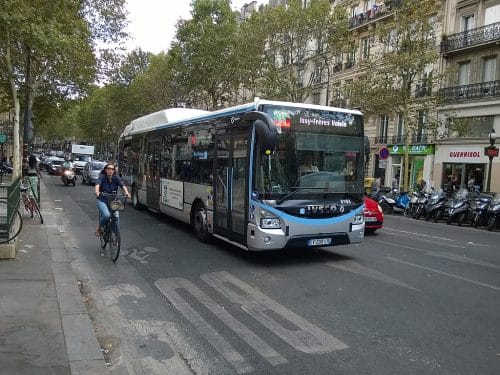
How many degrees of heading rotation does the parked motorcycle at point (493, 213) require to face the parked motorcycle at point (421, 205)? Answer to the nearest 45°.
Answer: approximately 90° to its right

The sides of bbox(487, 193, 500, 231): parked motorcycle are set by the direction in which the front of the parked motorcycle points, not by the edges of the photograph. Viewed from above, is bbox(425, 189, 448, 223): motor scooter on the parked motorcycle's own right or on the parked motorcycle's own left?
on the parked motorcycle's own right

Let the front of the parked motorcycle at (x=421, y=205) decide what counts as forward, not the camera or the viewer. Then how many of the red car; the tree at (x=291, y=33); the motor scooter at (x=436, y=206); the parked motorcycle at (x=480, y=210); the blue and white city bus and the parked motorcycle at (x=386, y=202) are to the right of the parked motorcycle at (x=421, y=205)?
2

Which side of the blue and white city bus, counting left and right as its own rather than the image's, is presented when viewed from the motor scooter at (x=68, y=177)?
back

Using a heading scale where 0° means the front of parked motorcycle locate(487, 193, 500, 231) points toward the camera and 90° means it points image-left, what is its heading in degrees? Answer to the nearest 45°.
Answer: approximately 45°

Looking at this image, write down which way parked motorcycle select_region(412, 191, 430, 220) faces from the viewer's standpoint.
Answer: facing the viewer and to the left of the viewer

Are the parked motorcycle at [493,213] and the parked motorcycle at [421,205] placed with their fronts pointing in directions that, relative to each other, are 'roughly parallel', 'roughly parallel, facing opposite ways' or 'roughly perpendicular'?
roughly parallel

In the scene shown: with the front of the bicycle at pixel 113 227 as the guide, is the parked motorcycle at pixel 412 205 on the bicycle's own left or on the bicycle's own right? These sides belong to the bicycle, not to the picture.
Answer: on the bicycle's own left

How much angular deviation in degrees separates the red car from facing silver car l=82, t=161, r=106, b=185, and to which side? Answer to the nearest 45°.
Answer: approximately 180°

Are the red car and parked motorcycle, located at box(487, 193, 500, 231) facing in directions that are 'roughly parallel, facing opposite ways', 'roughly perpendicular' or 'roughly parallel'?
roughly perpendicular

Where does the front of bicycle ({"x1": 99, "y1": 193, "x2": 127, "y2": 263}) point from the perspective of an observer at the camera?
facing the viewer

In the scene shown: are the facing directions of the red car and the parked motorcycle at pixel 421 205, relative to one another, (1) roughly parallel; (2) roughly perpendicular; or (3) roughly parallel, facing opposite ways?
roughly perpendicular
